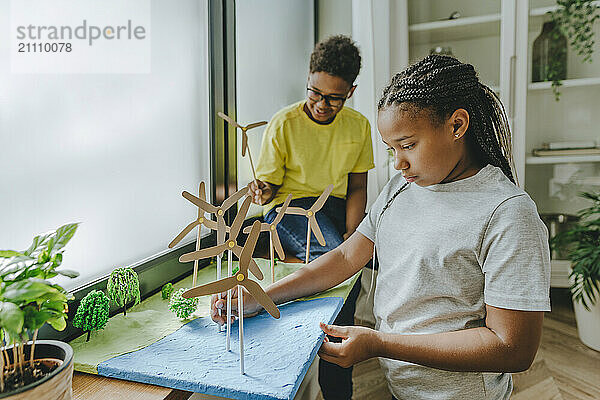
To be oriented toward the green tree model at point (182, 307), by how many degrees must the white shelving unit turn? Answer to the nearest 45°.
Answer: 0° — it already faces it

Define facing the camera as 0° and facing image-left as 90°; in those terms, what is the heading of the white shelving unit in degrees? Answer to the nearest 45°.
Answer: approximately 0°

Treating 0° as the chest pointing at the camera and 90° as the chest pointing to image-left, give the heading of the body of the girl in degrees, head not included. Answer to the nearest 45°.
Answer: approximately 45°
